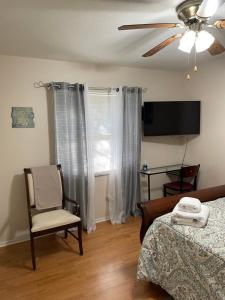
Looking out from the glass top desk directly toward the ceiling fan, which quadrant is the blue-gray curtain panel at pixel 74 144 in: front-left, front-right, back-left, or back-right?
front-right

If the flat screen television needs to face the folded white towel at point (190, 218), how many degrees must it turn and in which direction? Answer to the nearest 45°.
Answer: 0° — it already faces it

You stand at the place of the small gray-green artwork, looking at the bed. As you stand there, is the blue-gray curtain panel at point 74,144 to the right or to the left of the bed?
left

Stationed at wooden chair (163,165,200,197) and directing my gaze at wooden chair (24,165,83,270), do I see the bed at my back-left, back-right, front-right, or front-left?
front-left

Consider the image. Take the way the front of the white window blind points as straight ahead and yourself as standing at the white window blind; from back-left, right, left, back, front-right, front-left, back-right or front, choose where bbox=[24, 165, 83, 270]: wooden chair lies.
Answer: right

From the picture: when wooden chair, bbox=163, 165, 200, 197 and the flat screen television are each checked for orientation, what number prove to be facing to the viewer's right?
0

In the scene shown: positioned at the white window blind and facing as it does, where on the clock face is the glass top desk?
The glass top desk is roughly at 10 o'clock from the white window blind.

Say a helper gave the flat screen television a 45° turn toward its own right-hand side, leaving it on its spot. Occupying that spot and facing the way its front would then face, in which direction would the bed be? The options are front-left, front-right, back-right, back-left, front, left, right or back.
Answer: front-left

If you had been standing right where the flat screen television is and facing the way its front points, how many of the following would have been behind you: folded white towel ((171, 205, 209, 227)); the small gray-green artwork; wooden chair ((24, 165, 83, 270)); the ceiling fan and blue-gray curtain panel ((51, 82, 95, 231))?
0

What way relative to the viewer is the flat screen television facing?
toward the camera

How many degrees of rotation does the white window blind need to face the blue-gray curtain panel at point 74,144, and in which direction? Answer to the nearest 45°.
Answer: approximately 90° to its right

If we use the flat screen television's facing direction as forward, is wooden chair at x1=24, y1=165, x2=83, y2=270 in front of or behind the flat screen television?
in front

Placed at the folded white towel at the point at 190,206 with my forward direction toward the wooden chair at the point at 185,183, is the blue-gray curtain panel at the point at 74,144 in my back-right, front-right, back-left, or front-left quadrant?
front-left

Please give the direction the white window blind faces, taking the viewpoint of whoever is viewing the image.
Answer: facing the viewer and to the right of the viewer

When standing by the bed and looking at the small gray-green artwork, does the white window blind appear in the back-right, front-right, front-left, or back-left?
front-right
